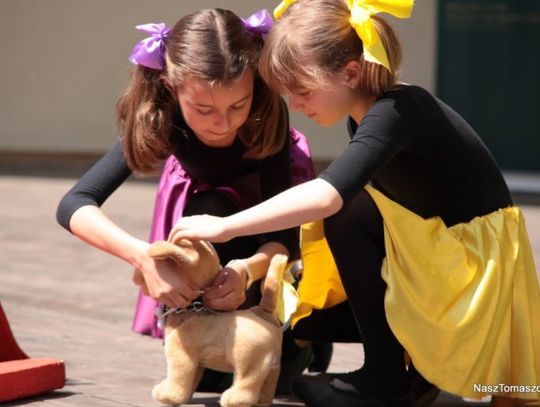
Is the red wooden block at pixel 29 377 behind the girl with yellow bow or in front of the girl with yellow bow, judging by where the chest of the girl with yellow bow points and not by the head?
in front

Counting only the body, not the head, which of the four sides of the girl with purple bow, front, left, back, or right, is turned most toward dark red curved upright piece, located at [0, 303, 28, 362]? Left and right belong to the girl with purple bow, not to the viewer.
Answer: right

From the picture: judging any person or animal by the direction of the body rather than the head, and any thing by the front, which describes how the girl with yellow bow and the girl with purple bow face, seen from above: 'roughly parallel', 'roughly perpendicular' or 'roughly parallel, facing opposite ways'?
roughly perpendicular

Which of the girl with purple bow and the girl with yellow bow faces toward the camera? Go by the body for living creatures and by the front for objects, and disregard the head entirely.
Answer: the girl with purple bow

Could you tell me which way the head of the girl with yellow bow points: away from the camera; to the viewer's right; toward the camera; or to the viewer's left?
to the viewer's left

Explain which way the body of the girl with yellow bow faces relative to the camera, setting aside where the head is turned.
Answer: to the viewer's left

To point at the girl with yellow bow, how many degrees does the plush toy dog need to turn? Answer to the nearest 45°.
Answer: approximately 180°

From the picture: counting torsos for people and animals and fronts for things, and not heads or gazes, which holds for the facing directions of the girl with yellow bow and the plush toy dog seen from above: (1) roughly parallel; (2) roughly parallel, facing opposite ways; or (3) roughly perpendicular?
roughly parallel

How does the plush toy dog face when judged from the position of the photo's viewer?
facing to the left of the viewer

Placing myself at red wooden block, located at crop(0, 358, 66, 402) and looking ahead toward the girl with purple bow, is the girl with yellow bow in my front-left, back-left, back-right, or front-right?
front-right

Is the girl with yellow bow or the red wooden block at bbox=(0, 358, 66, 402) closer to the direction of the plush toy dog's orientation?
the red wooden block

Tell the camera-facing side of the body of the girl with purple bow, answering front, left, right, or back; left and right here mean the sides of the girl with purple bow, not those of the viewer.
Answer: front

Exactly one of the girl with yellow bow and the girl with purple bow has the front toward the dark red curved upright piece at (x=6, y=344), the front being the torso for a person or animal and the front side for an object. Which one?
the girl with yellow bow
